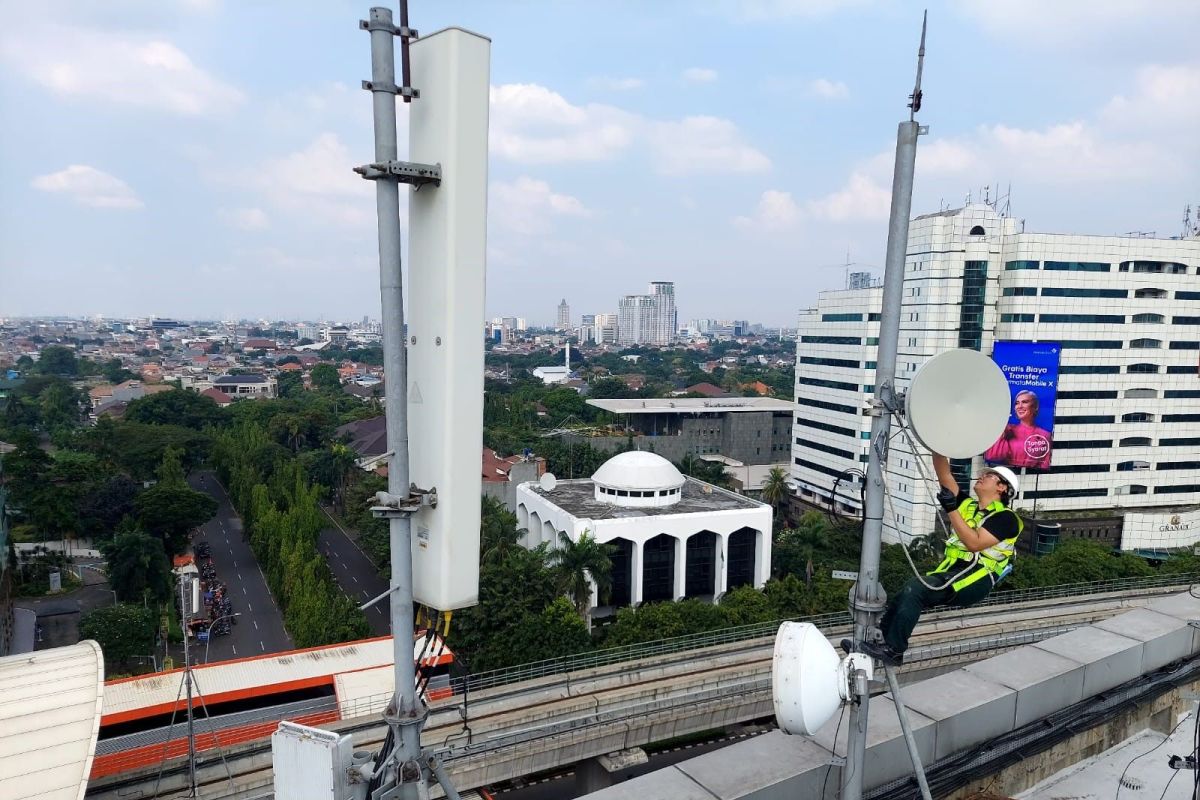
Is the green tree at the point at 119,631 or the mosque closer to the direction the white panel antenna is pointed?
the mosque

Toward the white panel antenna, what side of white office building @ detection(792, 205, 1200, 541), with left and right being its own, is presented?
front

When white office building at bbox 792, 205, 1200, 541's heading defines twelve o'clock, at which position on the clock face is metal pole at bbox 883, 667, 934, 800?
The metal pole is roughly at 12 o'clock from the white office building.

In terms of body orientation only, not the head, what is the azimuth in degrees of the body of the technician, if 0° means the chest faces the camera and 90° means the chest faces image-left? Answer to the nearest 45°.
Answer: approximately 90°

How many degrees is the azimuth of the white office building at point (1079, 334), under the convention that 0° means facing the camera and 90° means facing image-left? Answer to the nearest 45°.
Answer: approximately 0°

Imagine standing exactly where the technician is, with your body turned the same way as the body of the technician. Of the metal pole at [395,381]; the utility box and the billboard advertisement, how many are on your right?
1

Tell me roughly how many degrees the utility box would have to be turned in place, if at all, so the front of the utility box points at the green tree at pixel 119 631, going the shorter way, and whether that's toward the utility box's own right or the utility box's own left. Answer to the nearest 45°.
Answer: approximately 135° to the utility box's own right

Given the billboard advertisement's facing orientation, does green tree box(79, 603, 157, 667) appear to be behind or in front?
in front

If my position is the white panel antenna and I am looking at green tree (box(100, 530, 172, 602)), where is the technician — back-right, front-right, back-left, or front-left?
front-right

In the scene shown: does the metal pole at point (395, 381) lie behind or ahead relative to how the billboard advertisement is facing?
ahead

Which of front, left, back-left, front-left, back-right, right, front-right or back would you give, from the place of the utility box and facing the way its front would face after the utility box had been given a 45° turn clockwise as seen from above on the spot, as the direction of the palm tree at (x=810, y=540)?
back-right

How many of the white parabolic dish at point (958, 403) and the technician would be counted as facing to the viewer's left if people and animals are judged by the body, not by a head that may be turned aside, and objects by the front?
1

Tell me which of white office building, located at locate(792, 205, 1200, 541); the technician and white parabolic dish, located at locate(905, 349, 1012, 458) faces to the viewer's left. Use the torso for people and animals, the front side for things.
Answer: the technician

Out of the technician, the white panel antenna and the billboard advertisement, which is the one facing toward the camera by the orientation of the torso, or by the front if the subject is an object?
the billboard advertisement
